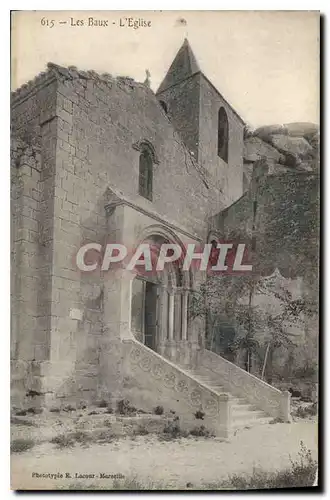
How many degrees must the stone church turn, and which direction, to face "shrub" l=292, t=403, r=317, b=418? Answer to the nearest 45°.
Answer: approximately 45° to its left

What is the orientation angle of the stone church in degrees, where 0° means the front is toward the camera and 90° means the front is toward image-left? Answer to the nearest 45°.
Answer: approximately 315°
